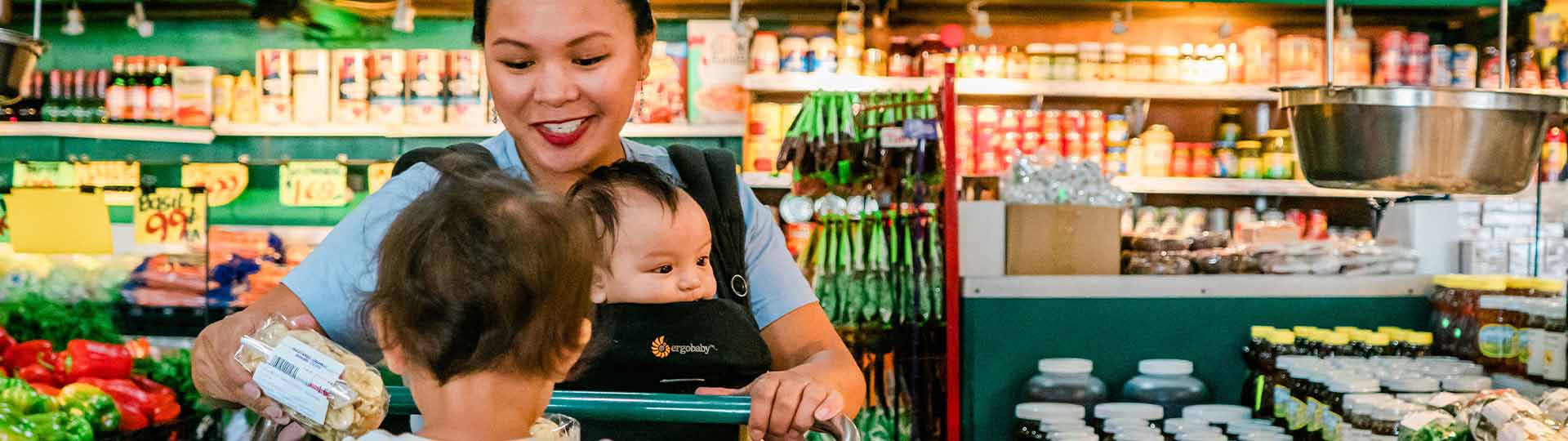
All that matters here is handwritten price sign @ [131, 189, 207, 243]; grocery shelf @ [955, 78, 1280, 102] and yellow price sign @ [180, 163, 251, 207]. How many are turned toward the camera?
3

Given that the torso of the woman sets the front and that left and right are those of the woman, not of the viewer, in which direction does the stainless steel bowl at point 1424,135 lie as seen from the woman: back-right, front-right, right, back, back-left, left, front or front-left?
left

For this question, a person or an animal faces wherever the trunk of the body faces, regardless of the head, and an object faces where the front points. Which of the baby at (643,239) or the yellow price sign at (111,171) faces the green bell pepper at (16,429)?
the yellow price sign

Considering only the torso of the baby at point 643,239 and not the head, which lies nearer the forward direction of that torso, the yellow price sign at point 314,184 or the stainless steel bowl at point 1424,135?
the stainless steel bowl

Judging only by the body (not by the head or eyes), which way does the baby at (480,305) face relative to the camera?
away from the camera

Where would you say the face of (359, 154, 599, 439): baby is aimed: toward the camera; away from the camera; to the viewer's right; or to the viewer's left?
away from the camera

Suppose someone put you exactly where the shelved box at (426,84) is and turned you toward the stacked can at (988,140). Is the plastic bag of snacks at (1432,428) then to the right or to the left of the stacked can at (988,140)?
right
